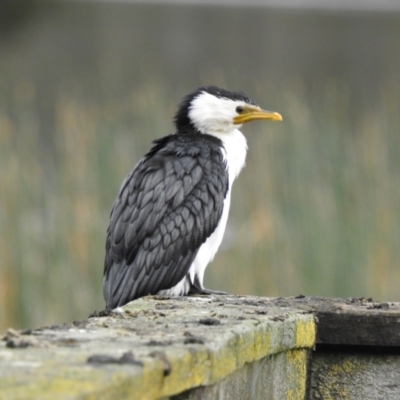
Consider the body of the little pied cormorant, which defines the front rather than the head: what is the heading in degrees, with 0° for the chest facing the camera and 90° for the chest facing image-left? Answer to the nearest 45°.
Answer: approximately 270°
